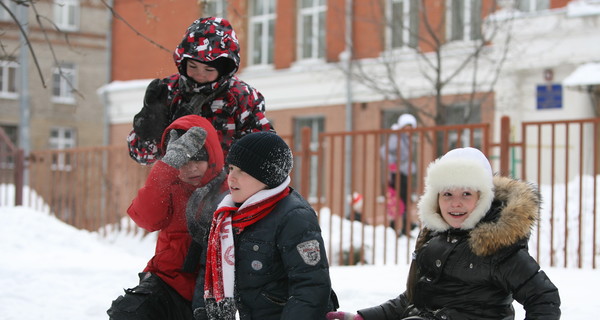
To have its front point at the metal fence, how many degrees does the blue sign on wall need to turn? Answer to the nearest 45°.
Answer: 0° — it already faces it

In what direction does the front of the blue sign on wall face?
toward the camera

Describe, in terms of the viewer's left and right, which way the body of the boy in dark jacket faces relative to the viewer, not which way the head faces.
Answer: facing the viewer and to the left of the viewer

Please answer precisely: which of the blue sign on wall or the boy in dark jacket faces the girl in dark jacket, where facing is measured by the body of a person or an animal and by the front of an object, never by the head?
the blue sign on wall

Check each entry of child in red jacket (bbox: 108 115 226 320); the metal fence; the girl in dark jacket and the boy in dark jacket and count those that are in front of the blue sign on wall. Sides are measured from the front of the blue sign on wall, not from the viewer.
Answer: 4

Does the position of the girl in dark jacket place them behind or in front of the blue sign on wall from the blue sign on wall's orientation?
in front

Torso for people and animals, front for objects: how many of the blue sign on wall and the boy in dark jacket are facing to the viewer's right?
0

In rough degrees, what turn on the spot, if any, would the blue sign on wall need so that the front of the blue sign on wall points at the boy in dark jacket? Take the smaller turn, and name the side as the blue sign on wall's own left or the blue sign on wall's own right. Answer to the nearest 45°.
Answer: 0° — it already faces them

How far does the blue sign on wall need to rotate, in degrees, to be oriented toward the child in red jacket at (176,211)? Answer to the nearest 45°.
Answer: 0° — it already faces them

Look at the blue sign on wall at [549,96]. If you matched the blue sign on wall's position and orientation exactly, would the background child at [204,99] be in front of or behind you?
in front
